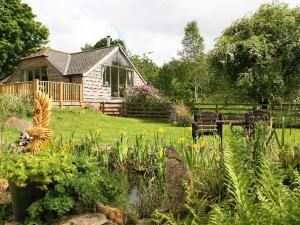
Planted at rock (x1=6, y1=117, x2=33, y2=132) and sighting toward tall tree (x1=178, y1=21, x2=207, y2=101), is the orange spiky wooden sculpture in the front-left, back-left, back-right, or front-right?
back-right
